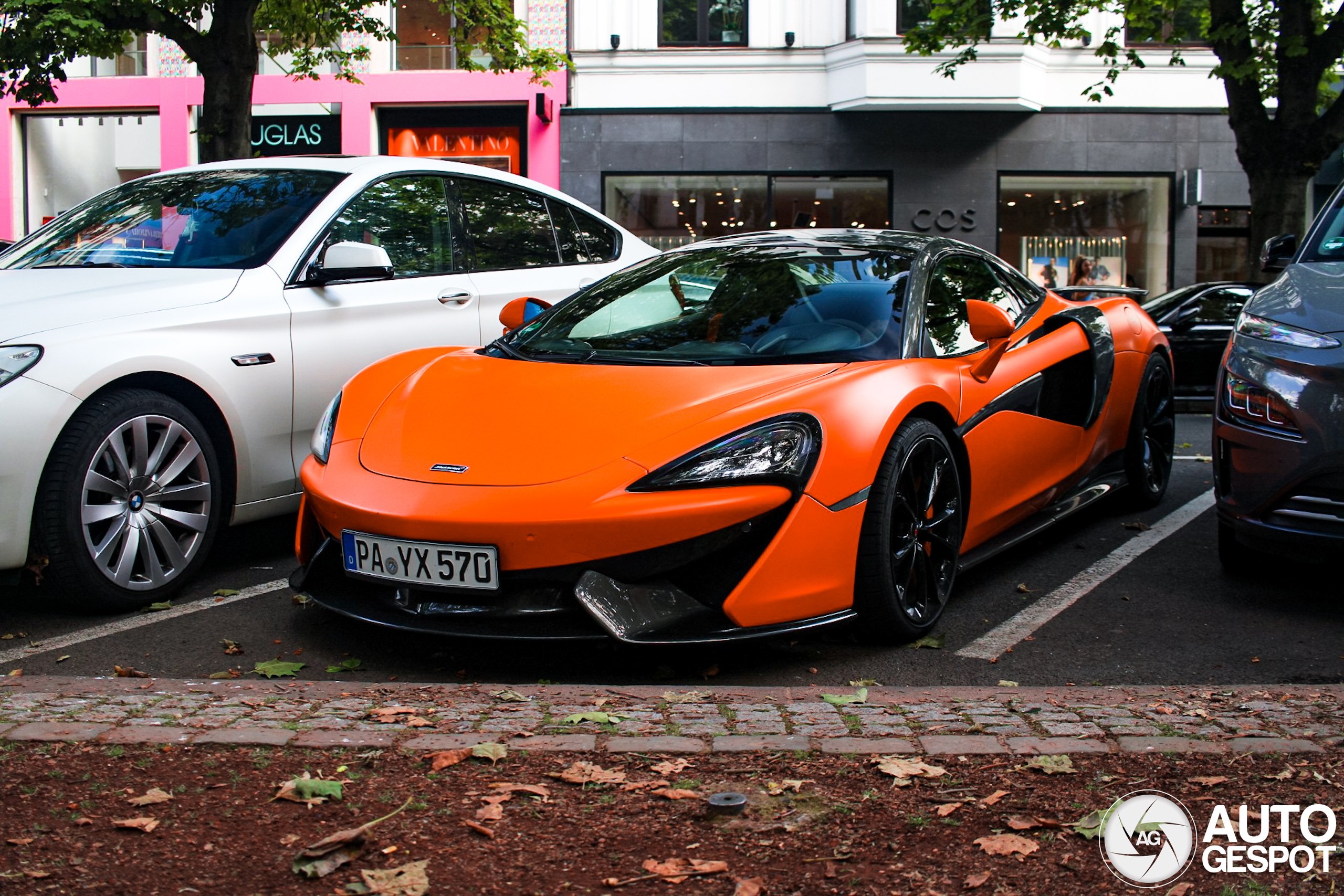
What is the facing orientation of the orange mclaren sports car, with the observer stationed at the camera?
facing the viewer and to the left of the viewer

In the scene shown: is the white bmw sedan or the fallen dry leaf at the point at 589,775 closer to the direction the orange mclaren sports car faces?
the fallen dry leaf

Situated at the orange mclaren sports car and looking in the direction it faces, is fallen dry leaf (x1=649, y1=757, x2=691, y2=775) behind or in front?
in front

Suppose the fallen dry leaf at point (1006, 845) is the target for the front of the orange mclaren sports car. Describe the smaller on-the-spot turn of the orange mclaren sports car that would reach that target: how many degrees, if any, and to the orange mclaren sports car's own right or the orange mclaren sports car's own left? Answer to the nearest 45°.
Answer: approximately 45° to the orange mclaren sports car's own left

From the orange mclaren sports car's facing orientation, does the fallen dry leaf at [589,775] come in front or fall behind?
in front

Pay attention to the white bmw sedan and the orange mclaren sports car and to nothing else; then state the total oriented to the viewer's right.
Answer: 0

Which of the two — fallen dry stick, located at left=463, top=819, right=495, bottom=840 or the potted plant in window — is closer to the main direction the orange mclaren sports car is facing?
the fallen dry stick

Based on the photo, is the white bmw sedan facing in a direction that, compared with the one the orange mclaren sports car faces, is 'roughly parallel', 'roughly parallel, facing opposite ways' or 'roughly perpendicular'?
roughly parallel

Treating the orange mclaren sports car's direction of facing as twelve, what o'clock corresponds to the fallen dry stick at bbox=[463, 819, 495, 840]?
The fallen dry stick is roughly at 11 o'clock from the orange mclaren sports car.

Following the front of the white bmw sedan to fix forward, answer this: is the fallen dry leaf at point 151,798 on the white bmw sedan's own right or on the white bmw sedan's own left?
on the white bmw sedan's own left

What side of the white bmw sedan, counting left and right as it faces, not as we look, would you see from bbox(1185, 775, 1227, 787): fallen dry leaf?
left

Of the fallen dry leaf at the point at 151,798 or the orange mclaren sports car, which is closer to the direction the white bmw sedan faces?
the fallen dry leaf

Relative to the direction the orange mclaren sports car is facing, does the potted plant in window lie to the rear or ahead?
to the rear

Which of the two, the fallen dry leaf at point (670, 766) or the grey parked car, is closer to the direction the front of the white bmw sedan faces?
the fallen dry leaf
